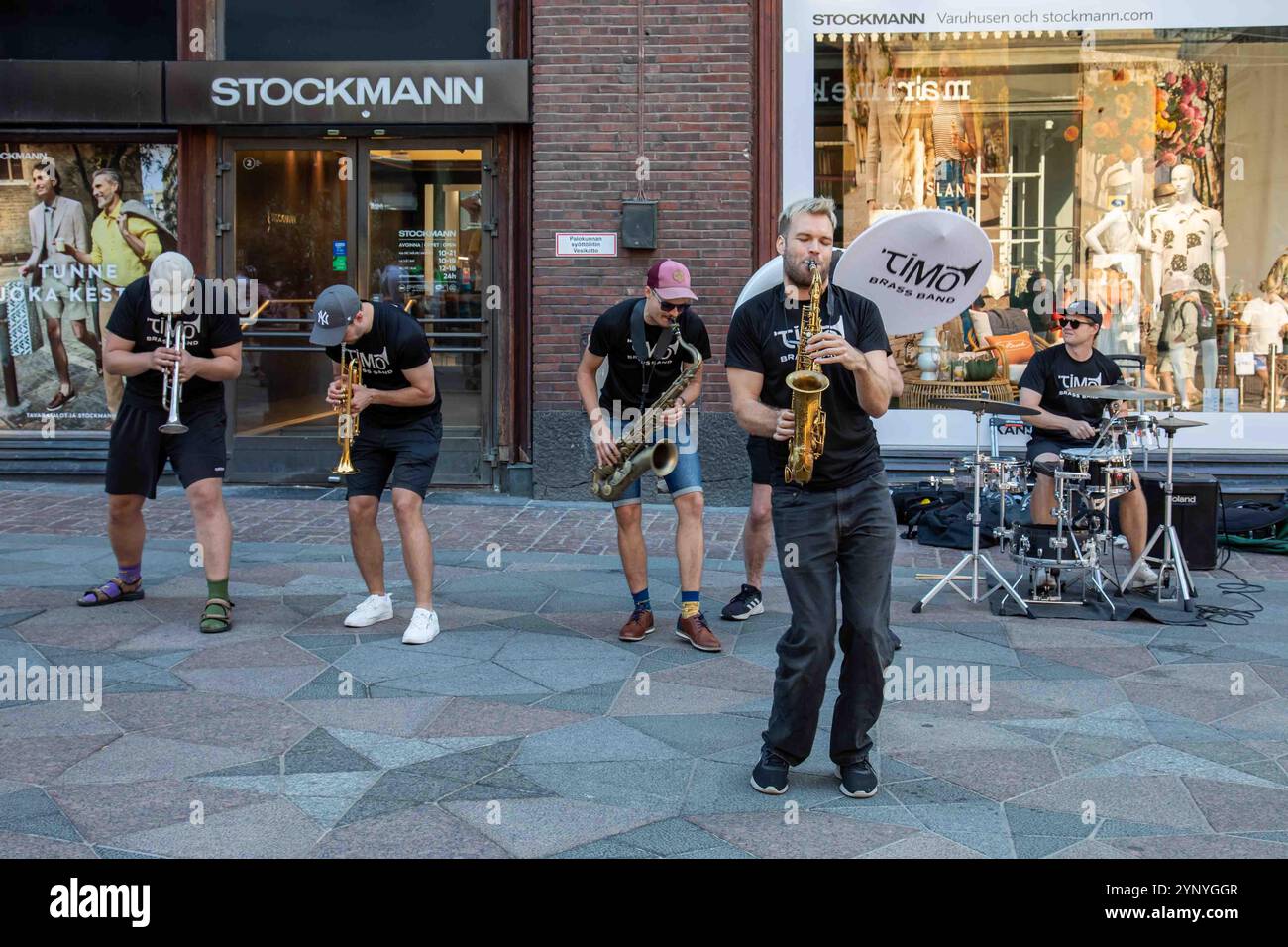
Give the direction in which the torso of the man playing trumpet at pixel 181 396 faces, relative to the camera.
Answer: toward the camera

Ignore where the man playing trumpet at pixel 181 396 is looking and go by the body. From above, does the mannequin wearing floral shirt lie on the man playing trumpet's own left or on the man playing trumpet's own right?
on the man playing trumpet's own left

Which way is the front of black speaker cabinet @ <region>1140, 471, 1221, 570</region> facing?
toward the camera

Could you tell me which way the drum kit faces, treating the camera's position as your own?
facing the viewer

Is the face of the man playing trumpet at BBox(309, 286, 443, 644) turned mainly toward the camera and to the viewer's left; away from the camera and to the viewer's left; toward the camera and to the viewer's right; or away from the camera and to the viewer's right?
toward the camera and to the viewer's left

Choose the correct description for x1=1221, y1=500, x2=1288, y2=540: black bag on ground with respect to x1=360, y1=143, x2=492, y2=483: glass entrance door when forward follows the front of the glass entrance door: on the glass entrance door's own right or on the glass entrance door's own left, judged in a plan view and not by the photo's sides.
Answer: on the glass entrance door's own left

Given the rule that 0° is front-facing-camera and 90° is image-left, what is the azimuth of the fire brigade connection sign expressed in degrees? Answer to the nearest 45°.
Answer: approximately 0°

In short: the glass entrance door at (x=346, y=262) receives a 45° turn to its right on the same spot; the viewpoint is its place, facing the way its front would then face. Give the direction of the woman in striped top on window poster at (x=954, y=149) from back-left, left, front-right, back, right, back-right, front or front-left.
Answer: back-left

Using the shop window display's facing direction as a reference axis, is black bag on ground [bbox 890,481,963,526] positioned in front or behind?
in front

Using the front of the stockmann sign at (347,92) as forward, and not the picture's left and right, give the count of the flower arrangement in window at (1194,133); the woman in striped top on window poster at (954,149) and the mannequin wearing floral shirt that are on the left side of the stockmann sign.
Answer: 3

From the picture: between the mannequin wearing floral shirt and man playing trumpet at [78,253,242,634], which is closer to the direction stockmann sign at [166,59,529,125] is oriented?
the man playing trumpet
